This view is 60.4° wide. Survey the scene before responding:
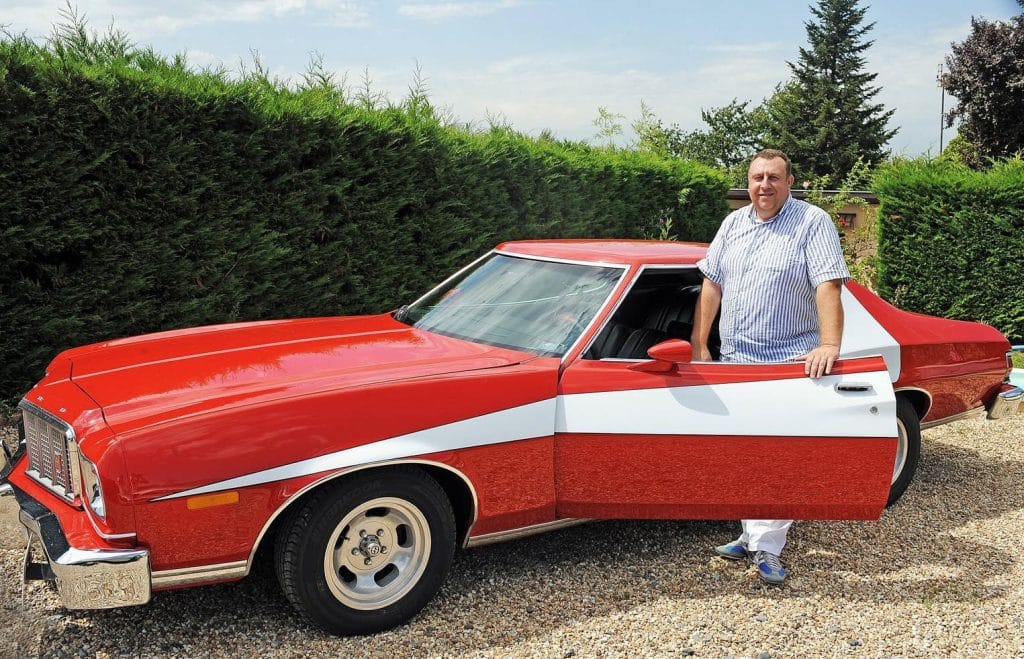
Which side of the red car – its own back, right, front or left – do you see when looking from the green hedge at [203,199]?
right

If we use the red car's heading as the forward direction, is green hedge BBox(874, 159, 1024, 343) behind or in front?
behind

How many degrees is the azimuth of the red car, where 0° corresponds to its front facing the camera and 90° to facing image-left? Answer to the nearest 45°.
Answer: approximately 45°
